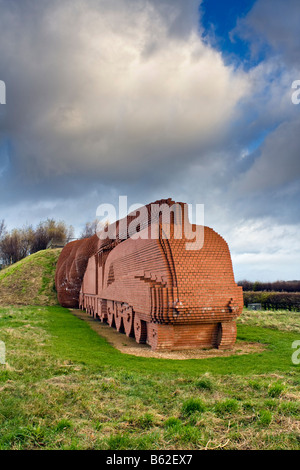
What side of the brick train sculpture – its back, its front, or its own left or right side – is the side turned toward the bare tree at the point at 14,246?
back

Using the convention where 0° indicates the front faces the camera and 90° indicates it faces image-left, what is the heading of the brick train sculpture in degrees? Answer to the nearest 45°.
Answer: approximately 315°

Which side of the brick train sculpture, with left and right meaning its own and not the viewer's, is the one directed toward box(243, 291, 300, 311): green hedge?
left
